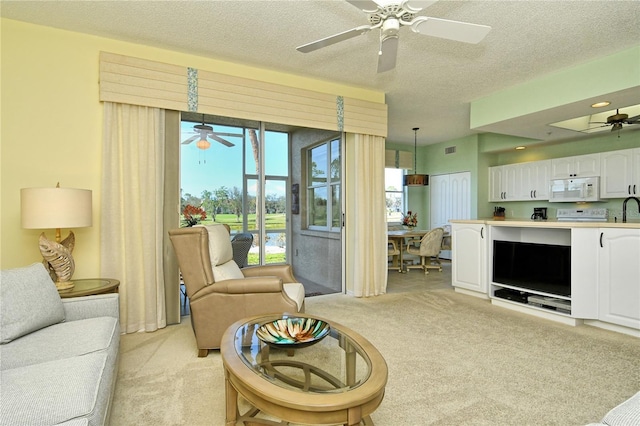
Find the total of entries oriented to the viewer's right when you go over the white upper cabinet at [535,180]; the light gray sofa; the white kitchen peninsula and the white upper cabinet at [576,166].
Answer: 1

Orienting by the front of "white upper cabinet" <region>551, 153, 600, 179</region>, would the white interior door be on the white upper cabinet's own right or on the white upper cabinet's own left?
on the white upper cabinet's own right

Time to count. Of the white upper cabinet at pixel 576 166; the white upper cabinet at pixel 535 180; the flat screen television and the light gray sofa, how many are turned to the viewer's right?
1

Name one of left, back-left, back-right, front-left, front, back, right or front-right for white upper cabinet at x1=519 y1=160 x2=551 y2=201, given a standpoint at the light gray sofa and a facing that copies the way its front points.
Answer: front

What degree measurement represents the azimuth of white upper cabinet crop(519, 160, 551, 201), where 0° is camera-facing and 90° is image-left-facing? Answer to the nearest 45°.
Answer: approximately 45°

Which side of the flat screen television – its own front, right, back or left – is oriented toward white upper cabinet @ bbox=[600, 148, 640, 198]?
back

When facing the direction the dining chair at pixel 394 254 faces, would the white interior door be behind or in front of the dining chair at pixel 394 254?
in front

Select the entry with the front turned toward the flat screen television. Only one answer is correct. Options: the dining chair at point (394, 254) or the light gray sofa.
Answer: the light gray sofa

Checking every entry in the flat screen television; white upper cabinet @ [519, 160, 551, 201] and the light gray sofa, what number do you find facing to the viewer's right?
1

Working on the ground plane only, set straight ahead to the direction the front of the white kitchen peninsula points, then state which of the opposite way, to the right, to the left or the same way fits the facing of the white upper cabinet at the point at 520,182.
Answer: the same way

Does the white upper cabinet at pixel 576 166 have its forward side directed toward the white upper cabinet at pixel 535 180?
no

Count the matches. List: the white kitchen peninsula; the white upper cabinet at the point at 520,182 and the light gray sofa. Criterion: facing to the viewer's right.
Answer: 1

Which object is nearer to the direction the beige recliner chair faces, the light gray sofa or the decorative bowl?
the decorative bowl

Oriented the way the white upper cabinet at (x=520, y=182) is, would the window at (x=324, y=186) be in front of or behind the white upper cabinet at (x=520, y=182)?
in front

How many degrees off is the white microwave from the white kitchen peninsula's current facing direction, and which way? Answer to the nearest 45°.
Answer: approximately 135° to its right

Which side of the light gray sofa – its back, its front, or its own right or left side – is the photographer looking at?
right

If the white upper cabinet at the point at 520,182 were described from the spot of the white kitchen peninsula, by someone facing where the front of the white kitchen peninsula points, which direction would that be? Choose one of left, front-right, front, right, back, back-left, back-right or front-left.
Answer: back-right
